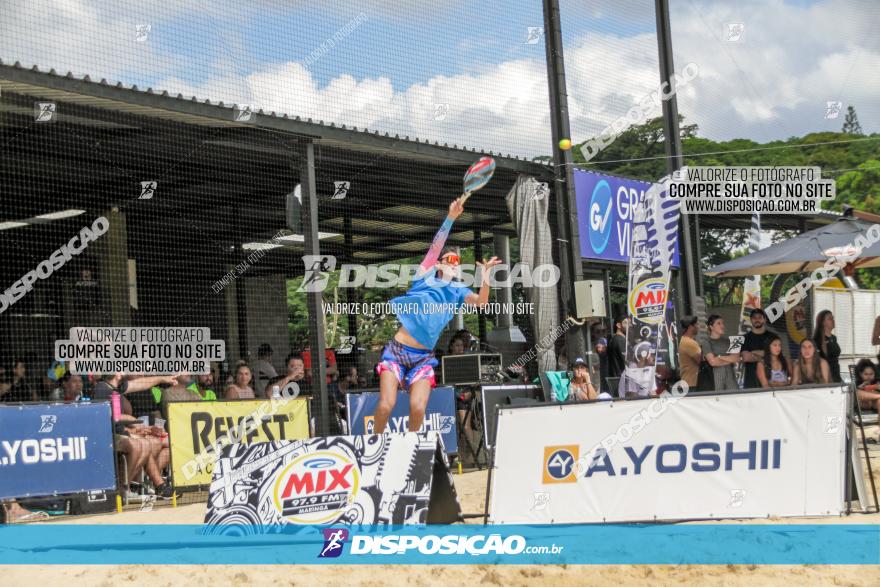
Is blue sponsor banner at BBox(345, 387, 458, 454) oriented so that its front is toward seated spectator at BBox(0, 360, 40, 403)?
no

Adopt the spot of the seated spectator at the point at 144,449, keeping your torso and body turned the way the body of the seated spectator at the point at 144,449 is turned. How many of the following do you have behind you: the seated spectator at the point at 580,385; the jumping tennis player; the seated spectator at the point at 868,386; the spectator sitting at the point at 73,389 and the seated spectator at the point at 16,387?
2

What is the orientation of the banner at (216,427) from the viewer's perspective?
toward the camera

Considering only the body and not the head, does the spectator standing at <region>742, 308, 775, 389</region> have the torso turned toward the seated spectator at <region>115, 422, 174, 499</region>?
no

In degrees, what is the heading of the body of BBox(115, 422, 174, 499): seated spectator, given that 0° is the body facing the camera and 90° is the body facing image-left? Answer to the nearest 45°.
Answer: approximately 315°

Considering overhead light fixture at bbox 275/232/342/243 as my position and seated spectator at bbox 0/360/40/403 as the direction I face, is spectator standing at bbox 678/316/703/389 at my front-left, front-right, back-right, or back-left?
front-left

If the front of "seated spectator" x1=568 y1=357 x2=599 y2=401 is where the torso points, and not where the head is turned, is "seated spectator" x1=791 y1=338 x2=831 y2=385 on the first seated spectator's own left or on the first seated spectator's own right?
on the first seated spectator's own left

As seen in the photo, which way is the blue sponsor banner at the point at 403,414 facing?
toward the camera

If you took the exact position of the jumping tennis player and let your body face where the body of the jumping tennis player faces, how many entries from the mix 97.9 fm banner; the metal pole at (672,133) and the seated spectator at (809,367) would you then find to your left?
2

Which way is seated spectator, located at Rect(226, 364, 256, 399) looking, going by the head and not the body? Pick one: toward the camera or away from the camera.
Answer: toward the camera

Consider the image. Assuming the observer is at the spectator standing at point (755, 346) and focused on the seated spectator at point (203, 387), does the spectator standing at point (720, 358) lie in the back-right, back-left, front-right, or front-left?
front-left

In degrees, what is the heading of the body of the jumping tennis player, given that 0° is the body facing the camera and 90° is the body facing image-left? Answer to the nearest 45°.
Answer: approximately 315°

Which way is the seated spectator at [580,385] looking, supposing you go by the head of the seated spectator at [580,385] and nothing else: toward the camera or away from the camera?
toward the camera

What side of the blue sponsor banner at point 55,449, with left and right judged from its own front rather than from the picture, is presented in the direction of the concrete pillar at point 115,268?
back

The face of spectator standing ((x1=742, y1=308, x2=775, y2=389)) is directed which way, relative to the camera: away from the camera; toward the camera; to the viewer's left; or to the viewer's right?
toward the camera

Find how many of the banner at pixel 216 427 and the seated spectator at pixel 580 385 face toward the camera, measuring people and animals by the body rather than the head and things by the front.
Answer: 2

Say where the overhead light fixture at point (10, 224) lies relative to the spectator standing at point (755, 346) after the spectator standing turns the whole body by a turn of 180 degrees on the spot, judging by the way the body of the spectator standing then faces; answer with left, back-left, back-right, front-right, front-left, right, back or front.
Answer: left

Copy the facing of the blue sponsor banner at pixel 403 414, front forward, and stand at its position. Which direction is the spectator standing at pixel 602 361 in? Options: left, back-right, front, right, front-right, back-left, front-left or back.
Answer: back-left

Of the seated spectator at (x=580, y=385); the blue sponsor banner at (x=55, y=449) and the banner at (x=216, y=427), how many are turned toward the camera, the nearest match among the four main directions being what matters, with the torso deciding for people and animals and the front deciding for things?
3

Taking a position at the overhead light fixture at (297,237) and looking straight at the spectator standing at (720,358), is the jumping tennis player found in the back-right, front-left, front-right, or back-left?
front-right

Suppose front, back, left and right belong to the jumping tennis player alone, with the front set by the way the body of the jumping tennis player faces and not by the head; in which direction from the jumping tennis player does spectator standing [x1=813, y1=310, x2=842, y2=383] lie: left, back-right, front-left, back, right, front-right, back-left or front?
left

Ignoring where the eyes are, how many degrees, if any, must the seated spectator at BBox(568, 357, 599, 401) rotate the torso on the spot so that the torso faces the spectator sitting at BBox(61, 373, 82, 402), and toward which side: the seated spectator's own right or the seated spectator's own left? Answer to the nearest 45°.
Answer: approximately 45° to the seated spectator's own right
